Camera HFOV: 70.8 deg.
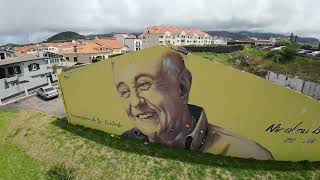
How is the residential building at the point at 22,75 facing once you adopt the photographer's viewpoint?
facing the viewer and to the right of the viewer

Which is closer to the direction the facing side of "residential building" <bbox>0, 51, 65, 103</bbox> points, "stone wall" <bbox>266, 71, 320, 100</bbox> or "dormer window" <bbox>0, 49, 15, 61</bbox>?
the stone wall

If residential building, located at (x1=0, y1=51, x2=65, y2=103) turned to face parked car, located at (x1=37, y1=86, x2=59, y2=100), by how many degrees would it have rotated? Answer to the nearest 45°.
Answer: approximately 45° to its right

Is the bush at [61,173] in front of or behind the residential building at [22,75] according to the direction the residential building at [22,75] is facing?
in front

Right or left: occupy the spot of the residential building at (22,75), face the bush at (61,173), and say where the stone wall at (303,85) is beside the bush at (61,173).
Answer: left

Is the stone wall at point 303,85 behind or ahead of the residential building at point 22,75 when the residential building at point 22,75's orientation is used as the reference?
ahead

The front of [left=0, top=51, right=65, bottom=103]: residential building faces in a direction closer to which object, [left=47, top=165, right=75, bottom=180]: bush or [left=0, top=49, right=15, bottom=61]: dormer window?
the bush

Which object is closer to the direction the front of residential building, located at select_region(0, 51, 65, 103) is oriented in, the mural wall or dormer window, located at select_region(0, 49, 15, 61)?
the mural wall

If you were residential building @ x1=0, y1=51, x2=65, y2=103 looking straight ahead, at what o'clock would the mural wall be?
The mural wall is roughly at 1 o'clock from the residential building.

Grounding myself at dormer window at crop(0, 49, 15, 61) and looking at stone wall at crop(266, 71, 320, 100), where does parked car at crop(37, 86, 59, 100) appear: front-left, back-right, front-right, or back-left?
front-right
